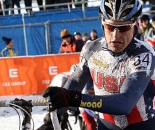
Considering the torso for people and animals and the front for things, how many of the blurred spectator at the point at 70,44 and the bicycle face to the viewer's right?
0

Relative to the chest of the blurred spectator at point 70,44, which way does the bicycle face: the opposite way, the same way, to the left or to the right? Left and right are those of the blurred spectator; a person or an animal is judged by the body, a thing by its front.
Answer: the same way

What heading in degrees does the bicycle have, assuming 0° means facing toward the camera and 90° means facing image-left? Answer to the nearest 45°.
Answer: approximately 45°

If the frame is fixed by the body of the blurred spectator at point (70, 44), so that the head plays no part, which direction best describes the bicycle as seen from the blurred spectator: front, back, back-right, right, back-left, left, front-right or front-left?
front-left

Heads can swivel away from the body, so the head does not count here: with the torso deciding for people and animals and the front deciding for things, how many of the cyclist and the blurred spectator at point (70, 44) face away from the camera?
0

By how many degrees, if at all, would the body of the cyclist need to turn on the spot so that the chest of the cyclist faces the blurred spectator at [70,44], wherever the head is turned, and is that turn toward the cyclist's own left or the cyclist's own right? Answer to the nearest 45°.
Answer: approximately 135° to the cyclist's own right

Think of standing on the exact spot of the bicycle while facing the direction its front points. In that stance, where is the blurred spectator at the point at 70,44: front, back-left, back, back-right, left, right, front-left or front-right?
back-right

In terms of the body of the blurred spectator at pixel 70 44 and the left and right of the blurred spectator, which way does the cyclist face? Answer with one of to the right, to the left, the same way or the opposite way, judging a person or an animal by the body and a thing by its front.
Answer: the same way

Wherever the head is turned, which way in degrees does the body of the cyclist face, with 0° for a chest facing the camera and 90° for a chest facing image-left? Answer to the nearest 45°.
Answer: approximately 45°

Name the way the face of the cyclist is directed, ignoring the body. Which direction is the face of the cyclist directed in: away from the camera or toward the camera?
toward the camera
